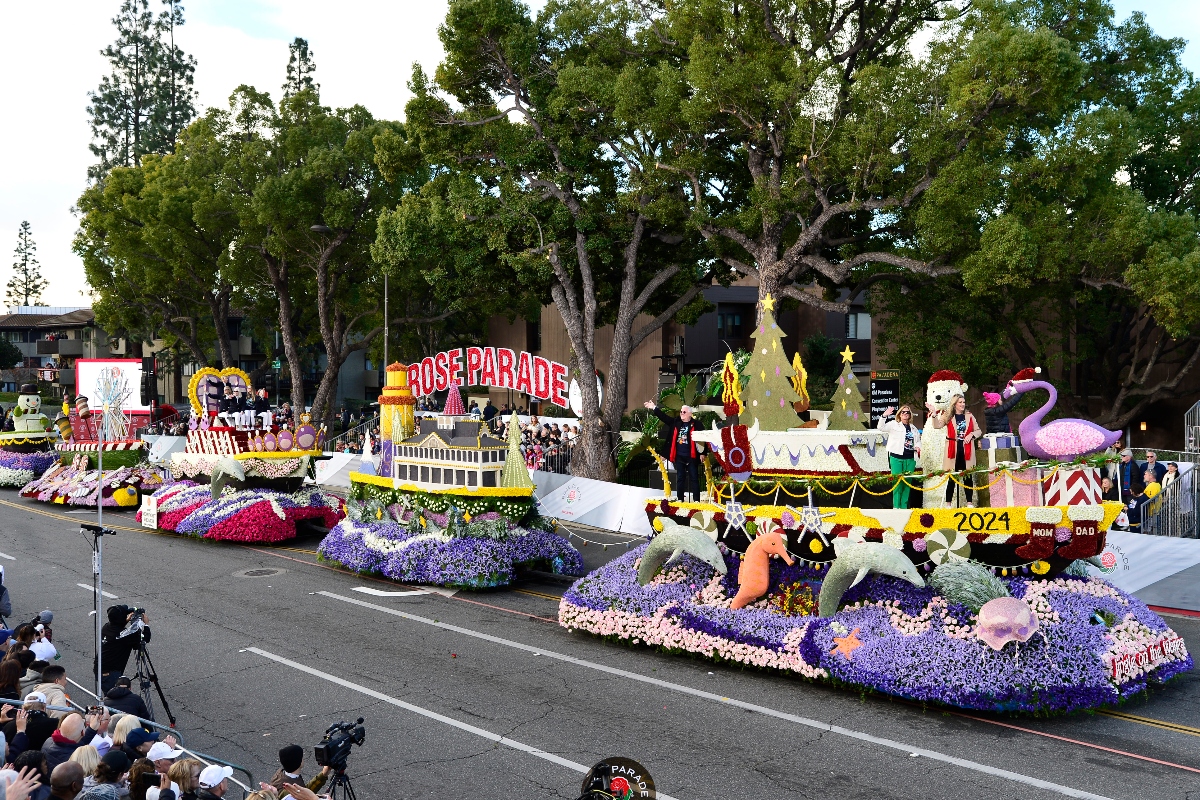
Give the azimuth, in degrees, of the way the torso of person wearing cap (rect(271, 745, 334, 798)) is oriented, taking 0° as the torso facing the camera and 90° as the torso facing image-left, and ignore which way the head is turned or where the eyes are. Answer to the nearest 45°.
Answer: approximately 225°

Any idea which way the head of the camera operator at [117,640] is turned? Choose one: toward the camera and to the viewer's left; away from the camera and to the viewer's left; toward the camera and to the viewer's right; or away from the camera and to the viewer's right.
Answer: away from the camera and to the viewer's right

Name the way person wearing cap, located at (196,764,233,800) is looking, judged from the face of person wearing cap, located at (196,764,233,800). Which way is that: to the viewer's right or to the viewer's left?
to the viewer's right

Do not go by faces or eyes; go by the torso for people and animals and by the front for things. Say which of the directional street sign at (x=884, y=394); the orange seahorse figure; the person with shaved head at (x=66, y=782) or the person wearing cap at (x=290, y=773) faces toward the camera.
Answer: the directional street sign

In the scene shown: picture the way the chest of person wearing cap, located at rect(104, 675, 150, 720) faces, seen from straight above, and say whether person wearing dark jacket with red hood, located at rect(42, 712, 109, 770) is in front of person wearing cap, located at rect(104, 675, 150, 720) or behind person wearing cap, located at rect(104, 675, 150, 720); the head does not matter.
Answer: behind

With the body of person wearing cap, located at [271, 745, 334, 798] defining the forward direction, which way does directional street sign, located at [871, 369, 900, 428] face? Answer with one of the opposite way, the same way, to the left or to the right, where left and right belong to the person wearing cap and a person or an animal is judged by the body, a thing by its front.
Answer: the opposite way

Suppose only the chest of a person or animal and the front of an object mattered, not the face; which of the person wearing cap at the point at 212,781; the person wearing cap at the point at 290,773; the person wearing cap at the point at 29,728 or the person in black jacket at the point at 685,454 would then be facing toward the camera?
the person in black jacket

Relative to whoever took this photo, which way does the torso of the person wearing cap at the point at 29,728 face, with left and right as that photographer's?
facing away from the viewer and to the right of the viewer

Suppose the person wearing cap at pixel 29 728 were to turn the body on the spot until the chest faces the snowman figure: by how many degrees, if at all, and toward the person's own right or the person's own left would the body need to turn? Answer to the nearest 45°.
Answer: approximately 45° to the person's own left

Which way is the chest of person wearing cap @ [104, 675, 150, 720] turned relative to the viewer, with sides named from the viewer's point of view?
facing away from the viewer and to the right of the viewer

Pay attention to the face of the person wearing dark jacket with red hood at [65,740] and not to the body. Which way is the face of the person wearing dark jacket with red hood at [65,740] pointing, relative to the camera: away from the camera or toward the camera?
away from the camera

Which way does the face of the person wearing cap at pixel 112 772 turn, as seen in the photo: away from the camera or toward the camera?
away from the camera
